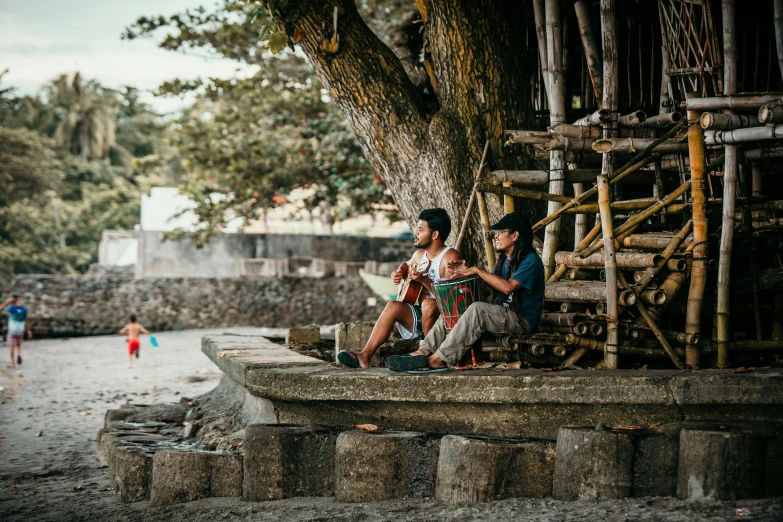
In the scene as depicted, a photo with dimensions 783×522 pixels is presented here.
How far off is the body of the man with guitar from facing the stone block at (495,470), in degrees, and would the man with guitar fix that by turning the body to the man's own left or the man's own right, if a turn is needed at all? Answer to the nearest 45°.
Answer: approximately 45° to the man's own left

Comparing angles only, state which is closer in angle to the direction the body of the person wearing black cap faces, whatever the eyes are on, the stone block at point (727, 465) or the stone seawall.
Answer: the stone seawall

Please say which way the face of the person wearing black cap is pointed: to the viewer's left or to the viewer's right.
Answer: to the viewer's left

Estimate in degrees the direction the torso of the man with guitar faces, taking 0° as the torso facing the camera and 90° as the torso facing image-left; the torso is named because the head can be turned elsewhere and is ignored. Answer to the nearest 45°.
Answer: approximately 45°

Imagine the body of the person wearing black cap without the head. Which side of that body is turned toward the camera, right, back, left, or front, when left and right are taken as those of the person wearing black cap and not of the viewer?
left

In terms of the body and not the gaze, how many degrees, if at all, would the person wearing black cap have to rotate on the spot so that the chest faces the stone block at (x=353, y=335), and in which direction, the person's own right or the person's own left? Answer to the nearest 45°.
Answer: approximately 45° to the person's own right

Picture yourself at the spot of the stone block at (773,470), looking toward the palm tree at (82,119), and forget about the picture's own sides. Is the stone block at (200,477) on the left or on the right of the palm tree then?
left

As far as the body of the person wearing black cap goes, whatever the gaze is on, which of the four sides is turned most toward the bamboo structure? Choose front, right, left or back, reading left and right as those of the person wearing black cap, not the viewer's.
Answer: back

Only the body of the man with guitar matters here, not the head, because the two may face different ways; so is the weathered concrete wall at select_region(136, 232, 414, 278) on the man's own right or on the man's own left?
on the man's own right
